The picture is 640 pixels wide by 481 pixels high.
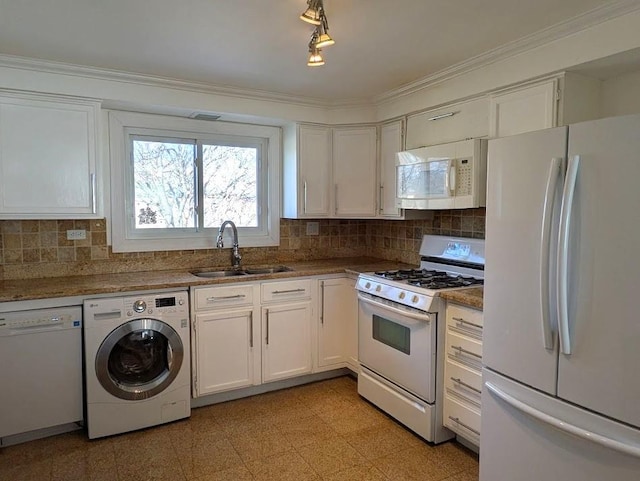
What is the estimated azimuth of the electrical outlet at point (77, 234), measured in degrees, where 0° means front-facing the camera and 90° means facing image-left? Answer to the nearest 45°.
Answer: approximately 0°

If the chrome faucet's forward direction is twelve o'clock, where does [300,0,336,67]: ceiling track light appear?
The ceiling track light is roughly at 10 o'clock from the chrome faucet.

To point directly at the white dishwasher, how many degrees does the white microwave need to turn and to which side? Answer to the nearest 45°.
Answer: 0° — it already faces it

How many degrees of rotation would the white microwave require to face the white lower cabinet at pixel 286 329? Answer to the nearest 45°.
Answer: approximately 45° to its right

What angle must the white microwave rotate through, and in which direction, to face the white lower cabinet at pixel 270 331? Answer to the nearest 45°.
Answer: approximately 45° to its right

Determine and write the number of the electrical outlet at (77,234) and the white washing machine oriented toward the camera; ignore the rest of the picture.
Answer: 2

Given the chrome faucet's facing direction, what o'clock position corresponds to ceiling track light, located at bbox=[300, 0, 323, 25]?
The ceiling track light is roughly at 10 o'clock from the chrome faucet.
